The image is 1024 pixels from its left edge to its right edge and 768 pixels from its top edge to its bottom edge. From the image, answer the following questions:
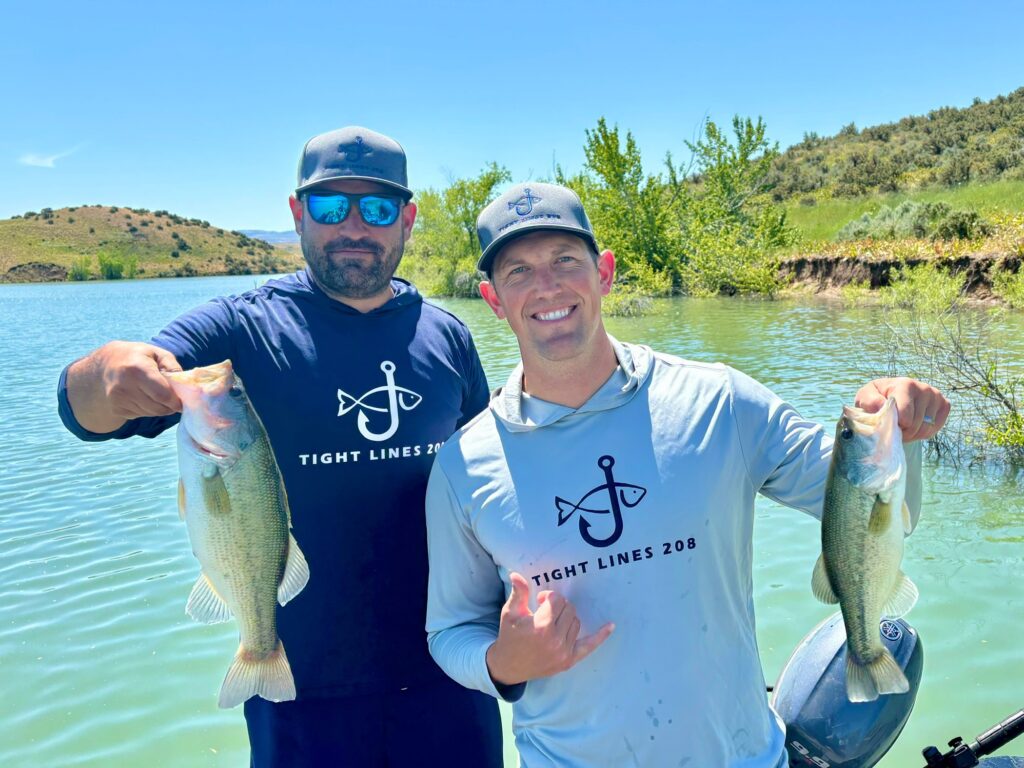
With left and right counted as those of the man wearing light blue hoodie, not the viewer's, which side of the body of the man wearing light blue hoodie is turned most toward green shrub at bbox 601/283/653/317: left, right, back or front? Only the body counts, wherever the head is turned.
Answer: back

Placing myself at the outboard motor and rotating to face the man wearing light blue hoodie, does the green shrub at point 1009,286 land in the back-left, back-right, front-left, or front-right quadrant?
back-right

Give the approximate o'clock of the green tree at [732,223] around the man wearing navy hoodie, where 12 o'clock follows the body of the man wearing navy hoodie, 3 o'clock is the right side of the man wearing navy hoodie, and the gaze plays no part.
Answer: The green tree is roughly at 7 o'clock from the man wearing navy hoodie.

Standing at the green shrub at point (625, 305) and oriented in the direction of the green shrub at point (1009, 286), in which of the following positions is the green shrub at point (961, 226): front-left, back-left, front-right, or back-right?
front-left

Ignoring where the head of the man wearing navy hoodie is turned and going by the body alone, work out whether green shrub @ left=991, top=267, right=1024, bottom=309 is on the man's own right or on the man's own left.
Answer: on the man's own left

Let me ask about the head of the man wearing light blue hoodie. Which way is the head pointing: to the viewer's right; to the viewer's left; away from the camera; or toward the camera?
toward the camera

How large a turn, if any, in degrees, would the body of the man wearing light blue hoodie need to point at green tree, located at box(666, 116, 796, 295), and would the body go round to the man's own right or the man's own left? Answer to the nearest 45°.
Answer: approximately 180°

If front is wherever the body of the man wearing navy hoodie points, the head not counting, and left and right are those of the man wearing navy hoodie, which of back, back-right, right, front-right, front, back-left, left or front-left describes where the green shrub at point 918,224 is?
back-left

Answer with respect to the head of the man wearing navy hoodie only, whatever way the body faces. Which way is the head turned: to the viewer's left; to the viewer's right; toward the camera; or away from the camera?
toward the camera

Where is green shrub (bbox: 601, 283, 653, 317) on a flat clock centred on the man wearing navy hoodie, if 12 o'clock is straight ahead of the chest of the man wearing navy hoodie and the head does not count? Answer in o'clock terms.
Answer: The green shrub is roughly at 7 o'clock from the man wearing navy hoodie.

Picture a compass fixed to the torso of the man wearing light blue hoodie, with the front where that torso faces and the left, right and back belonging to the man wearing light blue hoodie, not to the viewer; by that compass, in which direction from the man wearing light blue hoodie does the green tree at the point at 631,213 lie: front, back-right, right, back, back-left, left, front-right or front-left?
back

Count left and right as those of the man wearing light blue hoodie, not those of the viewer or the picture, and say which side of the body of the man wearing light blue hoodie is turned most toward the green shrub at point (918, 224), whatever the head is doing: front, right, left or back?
back

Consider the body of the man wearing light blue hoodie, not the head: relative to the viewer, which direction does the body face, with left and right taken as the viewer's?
facing the viewer

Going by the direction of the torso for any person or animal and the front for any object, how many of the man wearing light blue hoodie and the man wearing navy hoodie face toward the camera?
2

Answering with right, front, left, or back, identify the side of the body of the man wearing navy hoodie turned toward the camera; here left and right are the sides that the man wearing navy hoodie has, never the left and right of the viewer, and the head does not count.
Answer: front

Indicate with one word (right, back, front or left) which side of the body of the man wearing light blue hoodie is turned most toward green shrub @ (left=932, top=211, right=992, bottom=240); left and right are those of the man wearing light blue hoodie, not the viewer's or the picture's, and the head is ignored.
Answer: back
